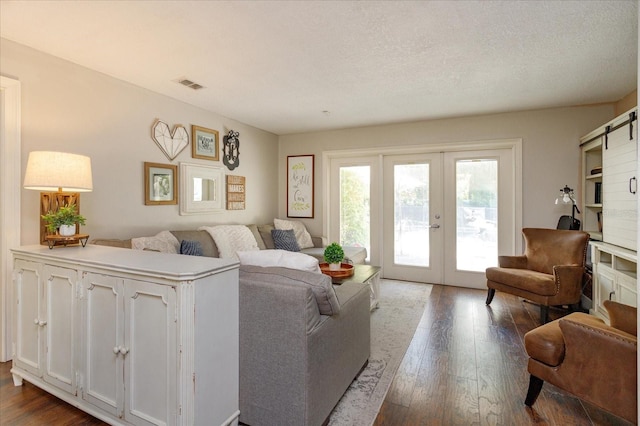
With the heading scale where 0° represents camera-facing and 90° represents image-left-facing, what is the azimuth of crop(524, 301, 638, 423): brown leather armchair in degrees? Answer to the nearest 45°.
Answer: approximately 135°

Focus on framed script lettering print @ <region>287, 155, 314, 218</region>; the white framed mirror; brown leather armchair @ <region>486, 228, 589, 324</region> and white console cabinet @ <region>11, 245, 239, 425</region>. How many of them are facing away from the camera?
0

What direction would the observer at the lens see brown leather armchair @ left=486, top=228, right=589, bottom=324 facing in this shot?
facing the viewer and to the left of the viewer

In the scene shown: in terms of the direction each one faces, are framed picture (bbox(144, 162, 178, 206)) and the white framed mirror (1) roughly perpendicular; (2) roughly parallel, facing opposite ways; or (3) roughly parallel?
roughly parallel

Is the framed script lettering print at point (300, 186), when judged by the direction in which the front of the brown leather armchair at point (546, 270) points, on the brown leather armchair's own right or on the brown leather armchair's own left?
on the brown leather armchair's own right

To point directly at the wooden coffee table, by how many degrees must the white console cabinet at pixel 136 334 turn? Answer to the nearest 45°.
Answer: approximately 135° to its left

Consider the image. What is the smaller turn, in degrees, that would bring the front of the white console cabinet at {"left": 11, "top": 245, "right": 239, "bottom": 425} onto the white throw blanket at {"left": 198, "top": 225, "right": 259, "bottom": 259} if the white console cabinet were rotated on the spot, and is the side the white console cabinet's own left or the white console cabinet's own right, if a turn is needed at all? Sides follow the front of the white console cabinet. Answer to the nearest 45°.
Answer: approximately 180°

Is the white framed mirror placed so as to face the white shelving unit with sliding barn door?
yes

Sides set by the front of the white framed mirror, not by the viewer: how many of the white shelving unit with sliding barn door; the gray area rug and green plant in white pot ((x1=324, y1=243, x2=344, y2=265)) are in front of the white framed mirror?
3

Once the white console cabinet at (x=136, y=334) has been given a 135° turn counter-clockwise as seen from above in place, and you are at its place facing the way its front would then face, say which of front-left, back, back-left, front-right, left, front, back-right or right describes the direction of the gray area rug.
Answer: front

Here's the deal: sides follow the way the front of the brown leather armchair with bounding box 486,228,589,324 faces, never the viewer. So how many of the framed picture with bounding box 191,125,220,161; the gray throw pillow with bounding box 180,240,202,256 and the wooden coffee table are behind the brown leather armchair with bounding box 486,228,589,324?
0

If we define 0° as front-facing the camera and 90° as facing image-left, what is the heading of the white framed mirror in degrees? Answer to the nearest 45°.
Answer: approximately 315°

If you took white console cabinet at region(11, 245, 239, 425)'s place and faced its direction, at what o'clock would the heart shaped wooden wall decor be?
The heart shaped wooden wall decor is roughly at 5 o'clock from the white console cabinet.

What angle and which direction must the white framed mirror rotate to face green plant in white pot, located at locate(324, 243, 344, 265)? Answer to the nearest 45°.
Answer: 0° — it already faces it

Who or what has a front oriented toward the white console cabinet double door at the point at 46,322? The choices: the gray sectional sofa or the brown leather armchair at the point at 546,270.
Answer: the brown leather armchair

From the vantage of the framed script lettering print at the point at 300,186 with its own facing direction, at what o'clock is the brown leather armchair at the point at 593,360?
The brown leather armchair is roughly at 10 o'clock from the framed script lettering print.

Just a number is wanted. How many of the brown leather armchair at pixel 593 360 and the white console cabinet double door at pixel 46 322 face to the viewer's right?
0
